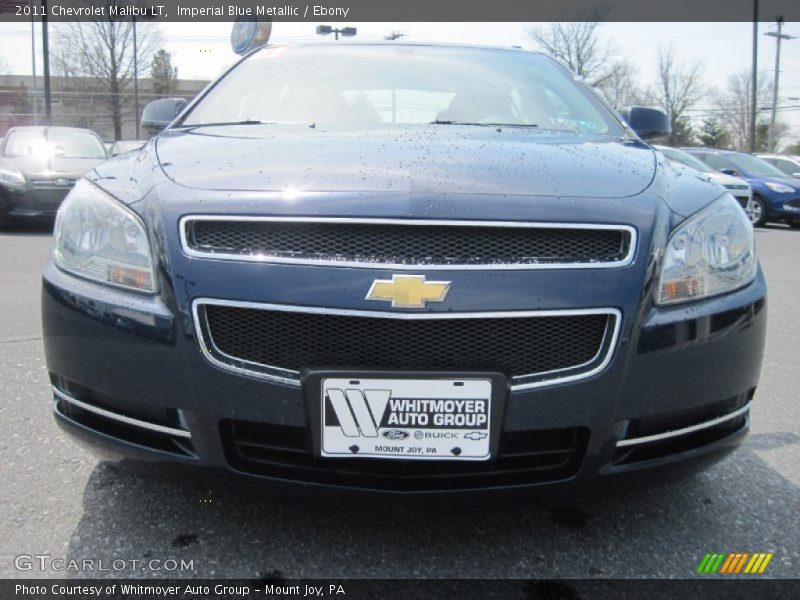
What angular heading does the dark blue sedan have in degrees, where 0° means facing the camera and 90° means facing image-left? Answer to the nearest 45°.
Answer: approximately 0°

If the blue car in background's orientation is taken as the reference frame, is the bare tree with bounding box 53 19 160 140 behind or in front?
behind

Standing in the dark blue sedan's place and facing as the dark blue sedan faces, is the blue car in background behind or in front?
behind

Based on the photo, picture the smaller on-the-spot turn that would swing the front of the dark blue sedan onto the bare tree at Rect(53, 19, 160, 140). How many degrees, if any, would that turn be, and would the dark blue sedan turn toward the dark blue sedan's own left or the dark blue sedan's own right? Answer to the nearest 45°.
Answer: approximately 180°

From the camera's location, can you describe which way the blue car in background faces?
facing the viewer and to the right of the viewer

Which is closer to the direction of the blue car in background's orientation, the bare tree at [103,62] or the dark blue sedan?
the dark blue sedan

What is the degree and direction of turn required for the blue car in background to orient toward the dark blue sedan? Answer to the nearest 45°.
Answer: approximately 45° to its right

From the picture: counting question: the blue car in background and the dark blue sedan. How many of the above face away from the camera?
0
